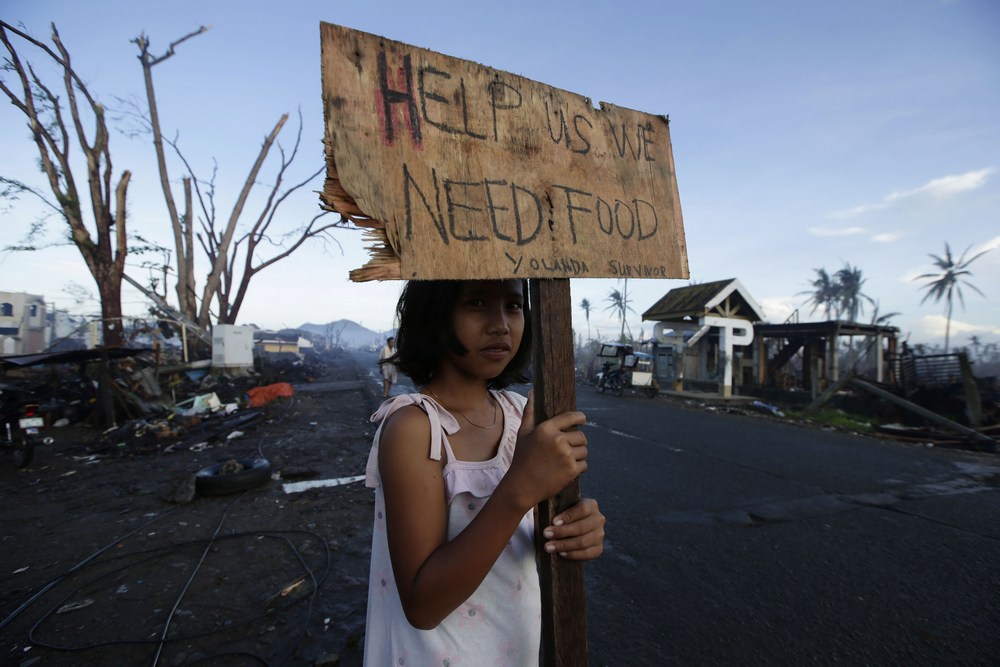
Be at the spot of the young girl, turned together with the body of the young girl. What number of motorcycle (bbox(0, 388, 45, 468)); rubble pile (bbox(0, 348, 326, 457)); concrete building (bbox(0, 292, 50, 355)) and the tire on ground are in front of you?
0

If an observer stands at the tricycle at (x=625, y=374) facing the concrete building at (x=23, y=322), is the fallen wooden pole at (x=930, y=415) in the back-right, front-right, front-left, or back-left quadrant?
back-left

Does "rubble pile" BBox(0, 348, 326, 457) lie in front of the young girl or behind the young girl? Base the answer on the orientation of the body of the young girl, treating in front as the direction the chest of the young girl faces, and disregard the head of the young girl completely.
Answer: behind

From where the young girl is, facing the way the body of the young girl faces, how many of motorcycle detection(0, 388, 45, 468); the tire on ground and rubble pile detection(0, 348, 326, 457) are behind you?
3

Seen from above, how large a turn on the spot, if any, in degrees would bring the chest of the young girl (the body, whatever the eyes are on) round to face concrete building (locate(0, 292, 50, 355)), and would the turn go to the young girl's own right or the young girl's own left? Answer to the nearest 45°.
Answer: approximately 180°

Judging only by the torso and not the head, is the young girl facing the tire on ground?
no

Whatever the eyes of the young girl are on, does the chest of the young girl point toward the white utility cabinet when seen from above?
no

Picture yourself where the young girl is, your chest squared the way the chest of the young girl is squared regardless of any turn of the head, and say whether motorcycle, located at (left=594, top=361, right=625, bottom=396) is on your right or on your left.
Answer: on your left

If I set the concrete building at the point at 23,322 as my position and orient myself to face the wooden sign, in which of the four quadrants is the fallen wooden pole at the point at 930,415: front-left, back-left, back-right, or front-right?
front-left

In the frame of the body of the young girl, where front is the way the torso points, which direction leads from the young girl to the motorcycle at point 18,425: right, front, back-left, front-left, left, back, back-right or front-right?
back
